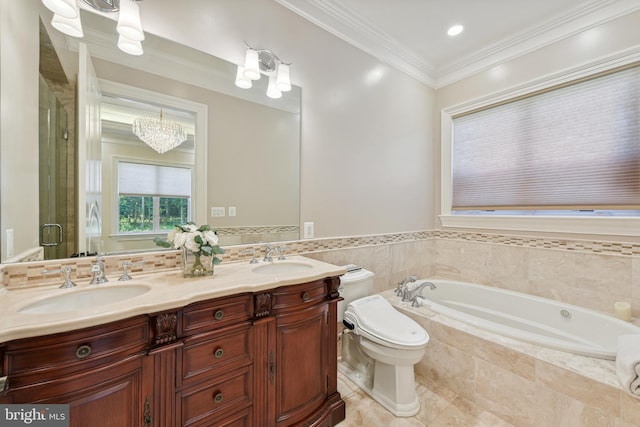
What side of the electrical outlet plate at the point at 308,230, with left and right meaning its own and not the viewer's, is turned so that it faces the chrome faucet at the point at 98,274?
right

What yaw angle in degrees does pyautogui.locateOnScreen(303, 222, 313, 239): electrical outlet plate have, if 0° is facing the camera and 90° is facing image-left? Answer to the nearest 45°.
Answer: approximately 315°

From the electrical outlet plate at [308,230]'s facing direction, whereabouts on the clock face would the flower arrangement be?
The flower arrangement is roughly at 3 o'clock from the electrical outlet plate.

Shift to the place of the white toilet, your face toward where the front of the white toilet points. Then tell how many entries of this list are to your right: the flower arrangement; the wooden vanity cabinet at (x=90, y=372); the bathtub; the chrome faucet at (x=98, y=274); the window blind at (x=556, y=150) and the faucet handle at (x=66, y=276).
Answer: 4

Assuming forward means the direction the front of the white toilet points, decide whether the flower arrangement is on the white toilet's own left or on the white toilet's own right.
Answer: on the white toilet's own right

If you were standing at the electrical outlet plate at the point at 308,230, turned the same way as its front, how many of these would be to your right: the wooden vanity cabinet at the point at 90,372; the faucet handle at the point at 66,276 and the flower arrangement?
3

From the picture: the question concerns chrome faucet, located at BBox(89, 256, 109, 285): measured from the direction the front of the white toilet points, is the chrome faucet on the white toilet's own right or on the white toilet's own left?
on the white toilet's own right

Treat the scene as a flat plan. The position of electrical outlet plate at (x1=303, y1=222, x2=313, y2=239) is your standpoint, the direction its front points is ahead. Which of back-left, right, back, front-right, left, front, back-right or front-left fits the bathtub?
front-left

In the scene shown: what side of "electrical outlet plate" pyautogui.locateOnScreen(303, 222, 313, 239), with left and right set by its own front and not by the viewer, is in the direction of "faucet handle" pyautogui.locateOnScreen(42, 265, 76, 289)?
right

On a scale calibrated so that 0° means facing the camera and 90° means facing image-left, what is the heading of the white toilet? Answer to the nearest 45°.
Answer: approximately 315°

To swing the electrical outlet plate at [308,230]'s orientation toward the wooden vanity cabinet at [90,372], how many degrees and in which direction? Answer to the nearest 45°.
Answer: approximately 90° to its right

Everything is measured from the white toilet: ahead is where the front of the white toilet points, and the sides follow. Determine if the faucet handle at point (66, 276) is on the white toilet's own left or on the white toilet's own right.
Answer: on the white toilet's own right

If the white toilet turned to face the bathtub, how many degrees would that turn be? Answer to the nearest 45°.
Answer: approximately 90° to its left
